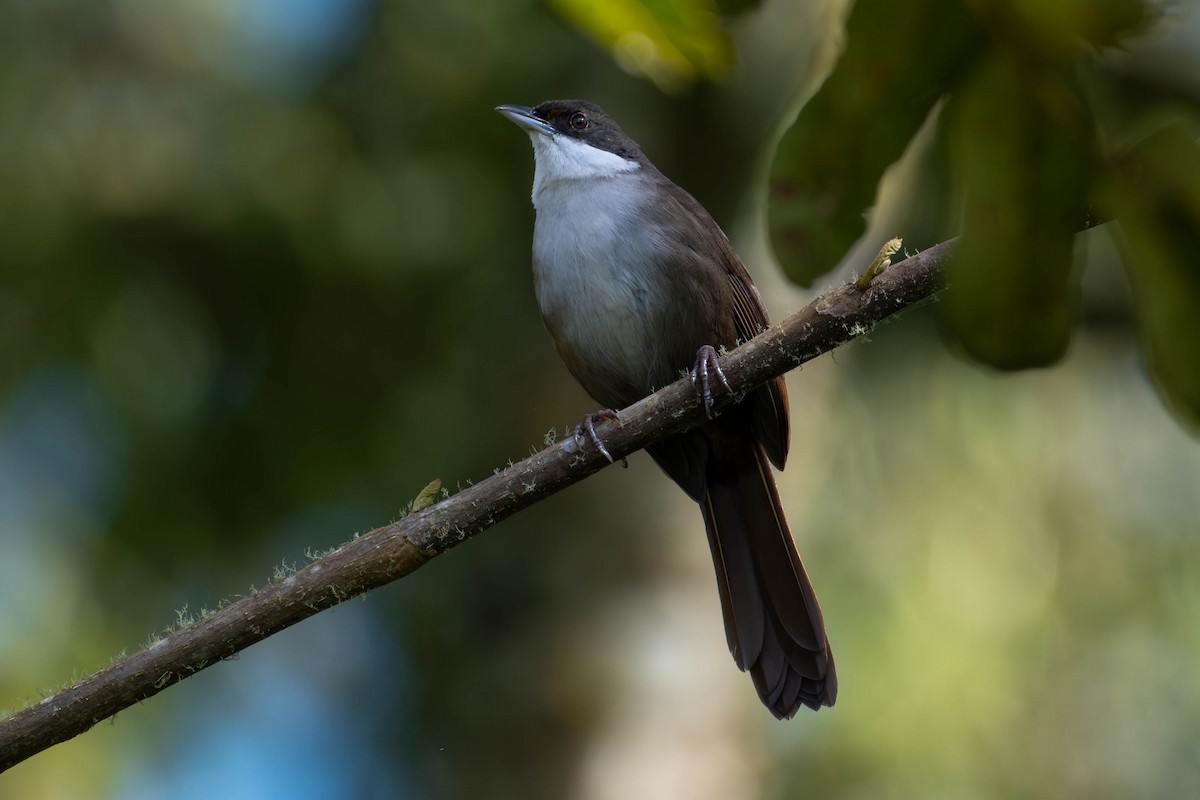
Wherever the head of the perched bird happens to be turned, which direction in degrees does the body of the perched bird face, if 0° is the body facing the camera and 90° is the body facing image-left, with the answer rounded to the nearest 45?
approximately 45°

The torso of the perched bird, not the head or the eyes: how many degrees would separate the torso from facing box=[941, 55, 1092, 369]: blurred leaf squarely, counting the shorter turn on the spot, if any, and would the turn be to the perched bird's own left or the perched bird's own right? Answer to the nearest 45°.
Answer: approximately 45° to the perched bird's own left

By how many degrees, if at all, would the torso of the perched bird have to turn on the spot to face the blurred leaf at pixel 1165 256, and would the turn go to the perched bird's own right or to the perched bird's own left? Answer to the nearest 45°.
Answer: approximately 45° to the perched bird's own left

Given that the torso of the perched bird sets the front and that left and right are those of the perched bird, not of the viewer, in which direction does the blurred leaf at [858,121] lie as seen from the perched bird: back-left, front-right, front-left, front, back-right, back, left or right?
front-left

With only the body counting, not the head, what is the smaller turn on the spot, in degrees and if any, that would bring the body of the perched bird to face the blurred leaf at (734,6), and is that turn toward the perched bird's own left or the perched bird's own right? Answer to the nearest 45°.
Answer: approximately 45° to the perched bird's own left

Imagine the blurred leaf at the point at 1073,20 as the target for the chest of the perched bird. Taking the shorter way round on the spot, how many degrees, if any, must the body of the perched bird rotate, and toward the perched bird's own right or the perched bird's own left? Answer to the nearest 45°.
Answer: approximately 45° to the perched bird's own left

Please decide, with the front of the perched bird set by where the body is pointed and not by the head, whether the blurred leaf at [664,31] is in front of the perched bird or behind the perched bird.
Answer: in front
